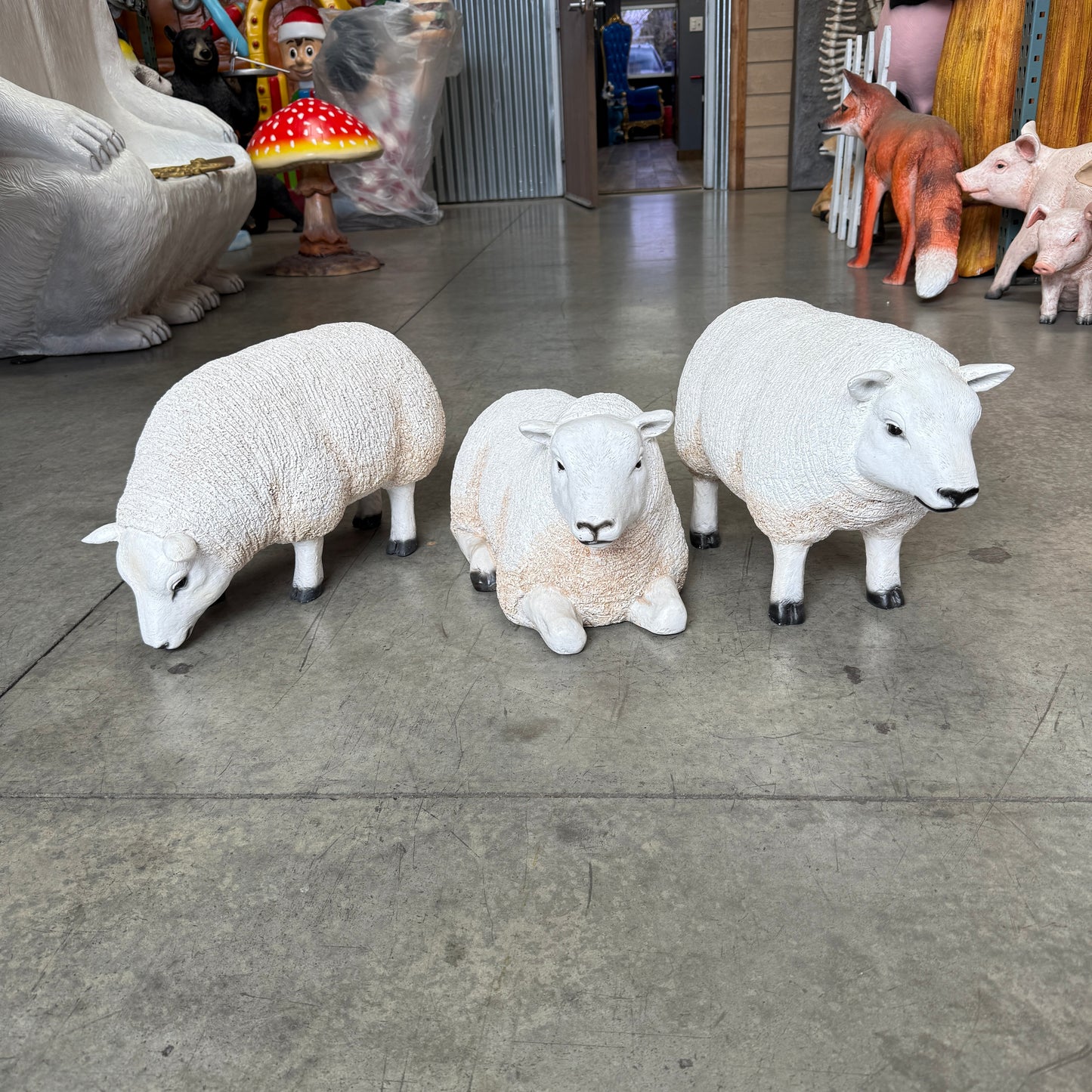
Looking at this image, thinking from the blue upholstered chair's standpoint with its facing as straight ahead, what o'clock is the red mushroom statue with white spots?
The red mushroom statue with white spots is roughly at 2 o'clock from the blue upholstered chair.

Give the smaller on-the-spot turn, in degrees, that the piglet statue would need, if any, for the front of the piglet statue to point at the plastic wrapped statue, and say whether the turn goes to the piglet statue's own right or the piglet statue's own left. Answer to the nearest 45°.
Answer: approximately 90° to the piglet statue's own right

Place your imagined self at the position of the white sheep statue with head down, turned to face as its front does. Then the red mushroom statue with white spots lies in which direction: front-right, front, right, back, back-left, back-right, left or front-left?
back-right

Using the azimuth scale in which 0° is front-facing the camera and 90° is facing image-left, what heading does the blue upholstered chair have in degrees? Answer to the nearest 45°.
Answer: approximately 315°

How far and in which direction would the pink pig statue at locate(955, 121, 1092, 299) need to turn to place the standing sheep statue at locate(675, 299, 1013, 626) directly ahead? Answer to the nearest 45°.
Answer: approximately 90° to its left

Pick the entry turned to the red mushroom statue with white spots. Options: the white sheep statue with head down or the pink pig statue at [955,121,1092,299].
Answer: the pink pig statue

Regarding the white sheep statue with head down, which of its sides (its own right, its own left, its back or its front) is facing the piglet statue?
back

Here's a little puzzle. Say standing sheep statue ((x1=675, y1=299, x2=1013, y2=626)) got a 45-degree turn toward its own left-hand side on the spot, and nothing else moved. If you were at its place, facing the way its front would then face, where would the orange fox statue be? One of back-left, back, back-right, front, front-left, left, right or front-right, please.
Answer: left

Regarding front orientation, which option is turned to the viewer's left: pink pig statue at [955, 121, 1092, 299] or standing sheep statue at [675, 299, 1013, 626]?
the pink pig statue

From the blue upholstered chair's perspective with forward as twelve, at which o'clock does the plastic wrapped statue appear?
The plastic wrapped statue is roughly at 2 o'clock from the blue upholstered chair.

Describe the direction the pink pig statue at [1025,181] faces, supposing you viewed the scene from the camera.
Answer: facing to the left of the viewer

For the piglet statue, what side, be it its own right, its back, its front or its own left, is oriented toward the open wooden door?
right

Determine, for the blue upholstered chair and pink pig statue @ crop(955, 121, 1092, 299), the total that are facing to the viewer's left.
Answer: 1
